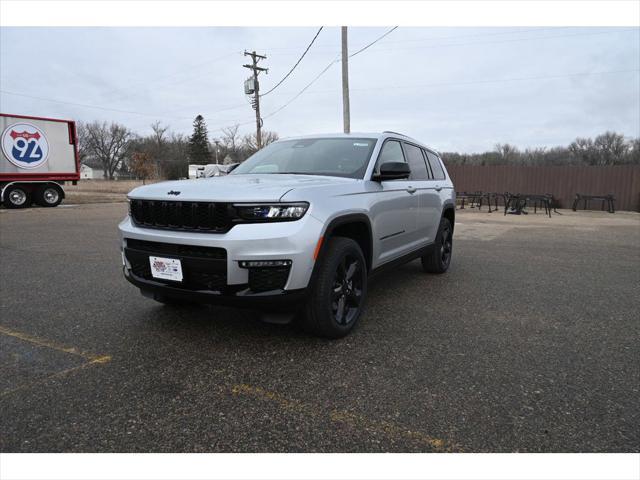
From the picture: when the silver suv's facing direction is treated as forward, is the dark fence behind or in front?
behind

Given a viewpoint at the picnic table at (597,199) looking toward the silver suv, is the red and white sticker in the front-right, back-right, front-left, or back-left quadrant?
front-right

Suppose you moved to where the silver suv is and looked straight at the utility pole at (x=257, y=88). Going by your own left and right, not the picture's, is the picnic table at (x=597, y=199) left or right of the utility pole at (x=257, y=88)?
right

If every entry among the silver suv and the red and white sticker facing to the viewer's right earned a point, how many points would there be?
0

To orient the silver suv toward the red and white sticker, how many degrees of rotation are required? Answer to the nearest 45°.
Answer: approximately 90° to its right

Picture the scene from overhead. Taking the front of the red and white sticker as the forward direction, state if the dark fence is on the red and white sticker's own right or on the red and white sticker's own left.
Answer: on the red and white sticker's own left

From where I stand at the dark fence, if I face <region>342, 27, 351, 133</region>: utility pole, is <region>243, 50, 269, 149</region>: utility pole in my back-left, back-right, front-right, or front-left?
front-right

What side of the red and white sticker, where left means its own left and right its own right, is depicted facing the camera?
front

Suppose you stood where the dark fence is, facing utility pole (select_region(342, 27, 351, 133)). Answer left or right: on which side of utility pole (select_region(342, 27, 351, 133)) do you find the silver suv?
left

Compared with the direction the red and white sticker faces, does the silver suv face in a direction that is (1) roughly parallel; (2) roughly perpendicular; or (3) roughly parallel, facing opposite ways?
roughly perpendicular

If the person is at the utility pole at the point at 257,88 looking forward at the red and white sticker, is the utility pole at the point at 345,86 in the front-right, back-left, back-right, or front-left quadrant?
front-left

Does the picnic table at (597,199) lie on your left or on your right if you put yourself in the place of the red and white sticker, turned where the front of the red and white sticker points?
on your left

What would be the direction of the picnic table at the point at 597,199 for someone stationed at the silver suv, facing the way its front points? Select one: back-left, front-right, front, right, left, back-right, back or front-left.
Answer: back

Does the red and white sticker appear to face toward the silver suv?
yes

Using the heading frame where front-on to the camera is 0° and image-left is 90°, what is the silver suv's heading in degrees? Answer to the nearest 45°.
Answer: approximately 45°
